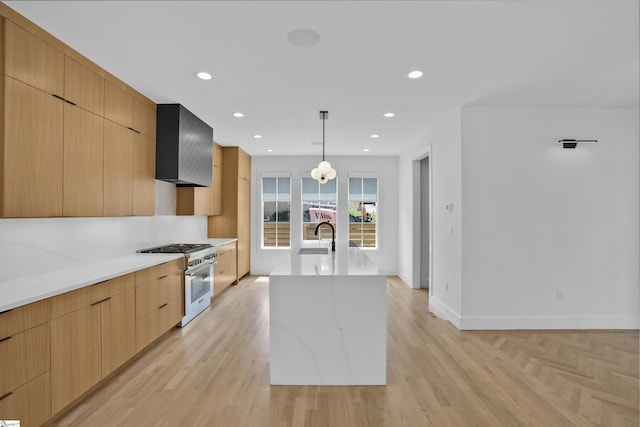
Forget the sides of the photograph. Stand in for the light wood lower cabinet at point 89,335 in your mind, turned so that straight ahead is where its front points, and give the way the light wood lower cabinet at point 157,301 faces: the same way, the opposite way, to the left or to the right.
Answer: the same way

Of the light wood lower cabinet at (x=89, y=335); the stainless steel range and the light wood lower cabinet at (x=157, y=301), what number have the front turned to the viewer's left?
0

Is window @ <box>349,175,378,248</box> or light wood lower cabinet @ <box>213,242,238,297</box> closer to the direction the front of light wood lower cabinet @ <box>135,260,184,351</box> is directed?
the window

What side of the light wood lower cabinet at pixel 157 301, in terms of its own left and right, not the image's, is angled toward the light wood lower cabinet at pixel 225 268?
left

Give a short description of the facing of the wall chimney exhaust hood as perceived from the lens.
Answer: facing the viewer and to the right of the viewer

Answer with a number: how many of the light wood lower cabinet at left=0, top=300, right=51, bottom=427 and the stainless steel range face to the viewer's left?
0

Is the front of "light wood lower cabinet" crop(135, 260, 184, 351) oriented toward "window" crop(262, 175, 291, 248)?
no

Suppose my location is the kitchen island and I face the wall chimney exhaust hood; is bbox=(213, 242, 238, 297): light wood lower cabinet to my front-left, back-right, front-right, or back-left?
front-right

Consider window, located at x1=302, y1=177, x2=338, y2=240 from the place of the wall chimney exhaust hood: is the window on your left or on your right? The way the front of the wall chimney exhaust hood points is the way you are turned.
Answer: on your left

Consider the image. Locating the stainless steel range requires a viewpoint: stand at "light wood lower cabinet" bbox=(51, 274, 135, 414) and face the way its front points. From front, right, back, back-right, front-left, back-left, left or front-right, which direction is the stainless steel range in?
left

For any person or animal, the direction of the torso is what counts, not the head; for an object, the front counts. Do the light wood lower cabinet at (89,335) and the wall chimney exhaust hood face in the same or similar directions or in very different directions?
same or similar directions

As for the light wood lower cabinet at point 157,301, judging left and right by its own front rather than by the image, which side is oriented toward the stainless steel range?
left

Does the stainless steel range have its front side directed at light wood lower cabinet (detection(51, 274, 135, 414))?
no

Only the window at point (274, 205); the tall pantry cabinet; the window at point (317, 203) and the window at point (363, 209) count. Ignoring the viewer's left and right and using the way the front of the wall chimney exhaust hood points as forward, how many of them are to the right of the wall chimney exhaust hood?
0

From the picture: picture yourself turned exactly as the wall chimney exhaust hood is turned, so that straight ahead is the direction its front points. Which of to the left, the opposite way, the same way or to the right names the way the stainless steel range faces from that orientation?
the same way
